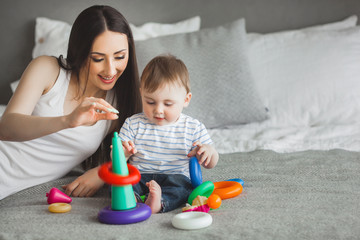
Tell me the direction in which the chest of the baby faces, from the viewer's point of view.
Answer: toward the camera

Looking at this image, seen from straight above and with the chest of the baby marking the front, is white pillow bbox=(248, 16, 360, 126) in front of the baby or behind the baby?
behind

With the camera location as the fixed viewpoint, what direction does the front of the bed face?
facing the viewer

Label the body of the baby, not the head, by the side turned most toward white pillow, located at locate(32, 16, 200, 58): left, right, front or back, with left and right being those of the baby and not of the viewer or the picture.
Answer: back
